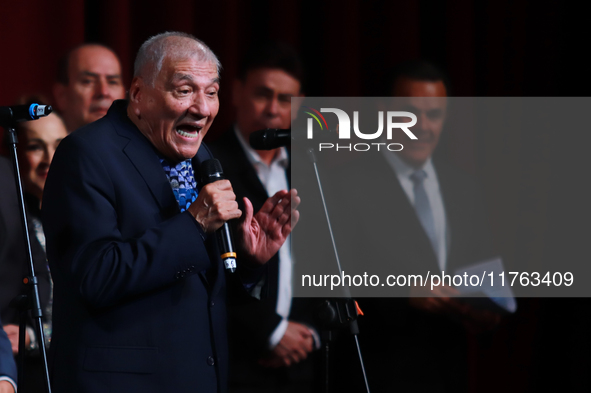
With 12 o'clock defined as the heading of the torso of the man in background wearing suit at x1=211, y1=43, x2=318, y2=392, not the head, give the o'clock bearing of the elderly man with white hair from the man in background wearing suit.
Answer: The elderly man with white hair is roughly at 2 o'clock from the man in background wearing suit.

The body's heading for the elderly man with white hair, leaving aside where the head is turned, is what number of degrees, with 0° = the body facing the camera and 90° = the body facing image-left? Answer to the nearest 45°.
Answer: approximately 315°

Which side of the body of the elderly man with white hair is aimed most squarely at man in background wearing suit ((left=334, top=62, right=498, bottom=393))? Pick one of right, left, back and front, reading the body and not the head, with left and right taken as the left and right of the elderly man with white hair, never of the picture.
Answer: left

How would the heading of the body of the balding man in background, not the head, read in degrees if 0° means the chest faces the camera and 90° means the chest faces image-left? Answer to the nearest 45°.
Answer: approximately 315°

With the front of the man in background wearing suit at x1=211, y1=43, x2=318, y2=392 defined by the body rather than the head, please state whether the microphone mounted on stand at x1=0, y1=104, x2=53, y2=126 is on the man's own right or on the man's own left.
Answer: on the man's own right
